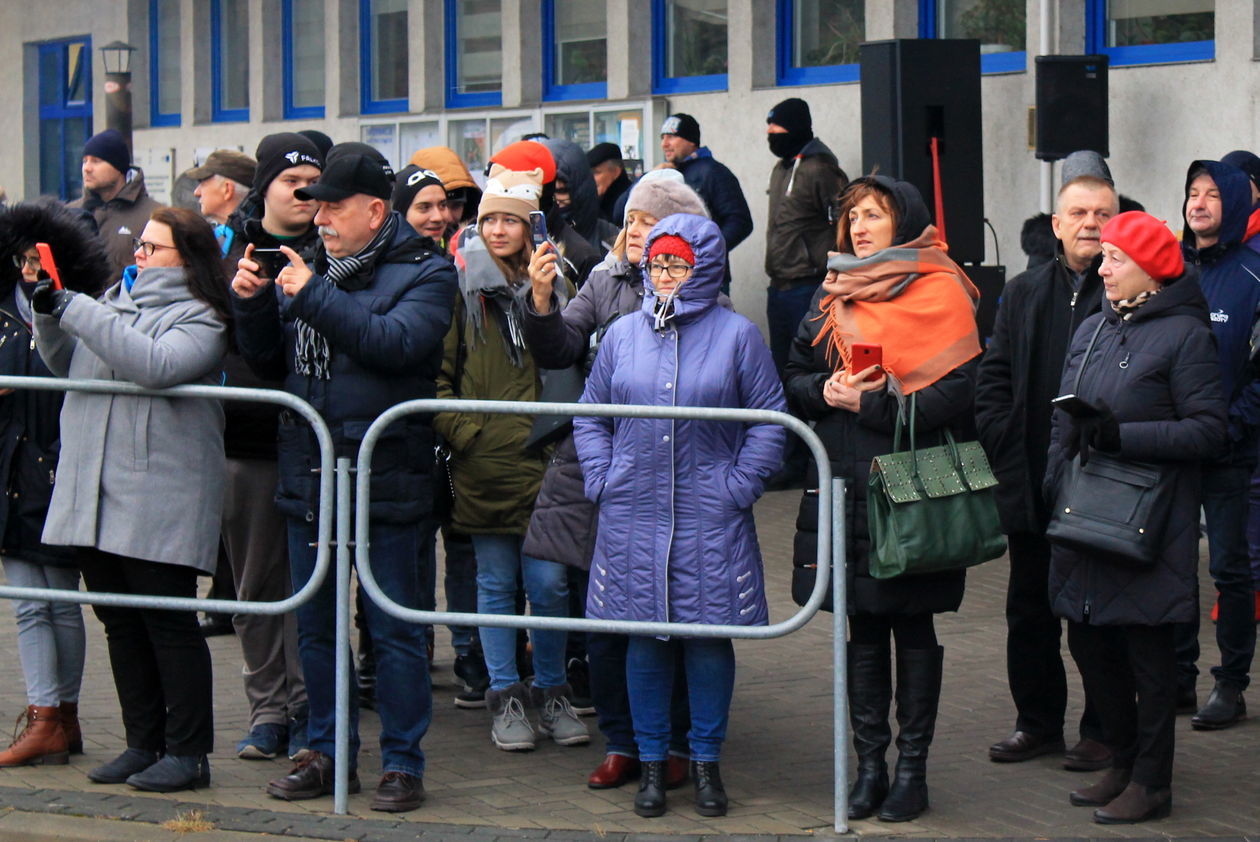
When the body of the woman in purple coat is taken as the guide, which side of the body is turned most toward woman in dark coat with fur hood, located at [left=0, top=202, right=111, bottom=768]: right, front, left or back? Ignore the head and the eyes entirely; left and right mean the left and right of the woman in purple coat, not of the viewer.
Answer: right

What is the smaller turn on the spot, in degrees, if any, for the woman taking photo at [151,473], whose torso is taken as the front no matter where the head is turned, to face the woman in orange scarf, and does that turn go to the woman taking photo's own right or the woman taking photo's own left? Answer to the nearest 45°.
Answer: approximately 135° to the woman taking photo's own left

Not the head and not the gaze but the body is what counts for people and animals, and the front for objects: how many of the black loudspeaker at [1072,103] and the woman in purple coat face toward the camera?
2

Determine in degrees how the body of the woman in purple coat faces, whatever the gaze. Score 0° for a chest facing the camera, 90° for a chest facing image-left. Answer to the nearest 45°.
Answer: approximately 0°

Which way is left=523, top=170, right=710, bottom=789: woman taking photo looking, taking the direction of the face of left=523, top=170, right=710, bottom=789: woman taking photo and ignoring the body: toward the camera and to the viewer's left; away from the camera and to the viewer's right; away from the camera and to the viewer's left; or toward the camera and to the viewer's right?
toward the camera and to the viewer's left

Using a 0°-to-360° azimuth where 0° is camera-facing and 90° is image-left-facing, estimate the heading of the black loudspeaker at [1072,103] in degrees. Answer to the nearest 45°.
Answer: approximately 0°

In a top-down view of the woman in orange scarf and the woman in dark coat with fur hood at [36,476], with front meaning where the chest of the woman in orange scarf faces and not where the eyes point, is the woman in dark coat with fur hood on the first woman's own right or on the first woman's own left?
on the first woman's own right

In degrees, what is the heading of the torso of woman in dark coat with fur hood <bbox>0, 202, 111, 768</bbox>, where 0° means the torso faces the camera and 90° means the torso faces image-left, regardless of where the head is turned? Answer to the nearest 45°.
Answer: approximately 45°
